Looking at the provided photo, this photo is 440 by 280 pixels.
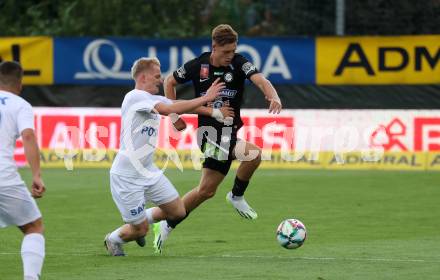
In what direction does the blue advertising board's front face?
toward the camera

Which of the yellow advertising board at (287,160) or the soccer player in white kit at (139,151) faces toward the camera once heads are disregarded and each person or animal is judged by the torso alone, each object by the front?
the yellow advertising board

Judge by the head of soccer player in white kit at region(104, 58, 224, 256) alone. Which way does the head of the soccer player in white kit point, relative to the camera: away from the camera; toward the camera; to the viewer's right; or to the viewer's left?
to the viewer's right

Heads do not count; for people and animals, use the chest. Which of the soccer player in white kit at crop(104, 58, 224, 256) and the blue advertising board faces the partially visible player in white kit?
the blue advertising board

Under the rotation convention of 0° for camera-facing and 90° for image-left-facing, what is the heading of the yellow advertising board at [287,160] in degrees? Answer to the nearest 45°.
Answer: approximately 0°

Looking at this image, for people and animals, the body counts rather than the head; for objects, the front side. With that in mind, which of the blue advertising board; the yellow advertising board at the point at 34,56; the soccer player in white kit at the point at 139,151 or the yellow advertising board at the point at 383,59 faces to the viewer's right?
the soccer player in white kit

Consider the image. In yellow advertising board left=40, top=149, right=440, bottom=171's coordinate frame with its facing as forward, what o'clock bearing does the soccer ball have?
The soccer ball is roughly at 12 o'clock from the yellow advertising board.

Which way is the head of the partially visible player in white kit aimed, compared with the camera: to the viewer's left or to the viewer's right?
to the viewer's right

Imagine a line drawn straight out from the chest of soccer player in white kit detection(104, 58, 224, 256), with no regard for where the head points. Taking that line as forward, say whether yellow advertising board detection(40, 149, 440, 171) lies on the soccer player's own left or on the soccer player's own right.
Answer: on the soccer player's own left

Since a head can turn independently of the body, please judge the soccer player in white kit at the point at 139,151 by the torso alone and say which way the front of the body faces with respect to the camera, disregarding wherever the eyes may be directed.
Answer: to the viewer's right

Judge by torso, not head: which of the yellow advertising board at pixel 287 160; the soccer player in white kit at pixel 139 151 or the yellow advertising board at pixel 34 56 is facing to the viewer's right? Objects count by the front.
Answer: the soccer player in white kit

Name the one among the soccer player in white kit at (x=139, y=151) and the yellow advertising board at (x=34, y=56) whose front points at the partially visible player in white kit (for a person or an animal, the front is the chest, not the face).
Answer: the yellow advertising board

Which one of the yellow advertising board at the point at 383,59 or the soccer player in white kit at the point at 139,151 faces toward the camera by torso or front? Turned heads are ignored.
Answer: the yellow advertising board

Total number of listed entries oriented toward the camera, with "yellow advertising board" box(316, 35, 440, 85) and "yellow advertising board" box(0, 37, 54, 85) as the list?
2

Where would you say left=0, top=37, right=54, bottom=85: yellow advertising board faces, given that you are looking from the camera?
facing the viewer

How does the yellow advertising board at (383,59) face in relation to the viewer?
toward the camera

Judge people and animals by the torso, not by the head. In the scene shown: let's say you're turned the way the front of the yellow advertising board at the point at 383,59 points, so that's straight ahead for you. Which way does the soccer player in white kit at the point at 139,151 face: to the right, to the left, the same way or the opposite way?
to the left
